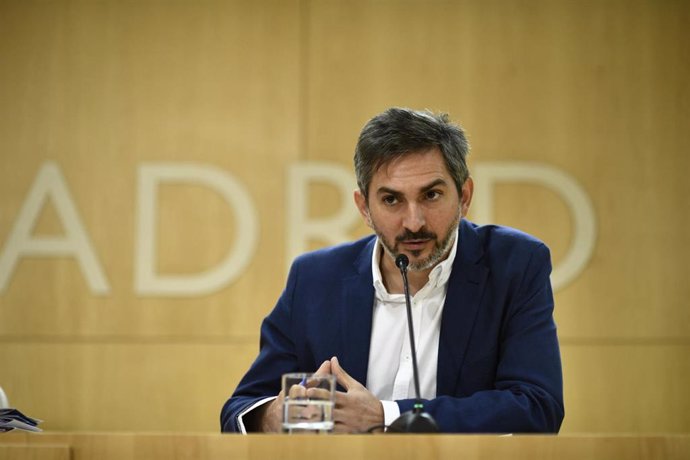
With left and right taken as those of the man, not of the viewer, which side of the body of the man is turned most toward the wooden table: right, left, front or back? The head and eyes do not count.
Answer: front

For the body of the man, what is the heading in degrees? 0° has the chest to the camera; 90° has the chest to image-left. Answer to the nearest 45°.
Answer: approximately 0°
